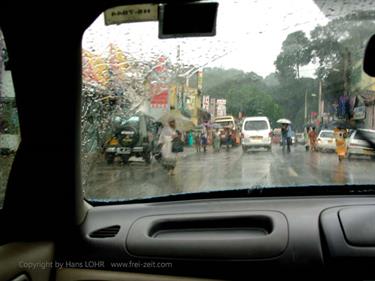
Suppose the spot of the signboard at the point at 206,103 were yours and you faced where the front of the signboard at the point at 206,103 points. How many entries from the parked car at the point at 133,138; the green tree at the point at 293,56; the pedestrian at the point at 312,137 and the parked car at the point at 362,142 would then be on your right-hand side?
1

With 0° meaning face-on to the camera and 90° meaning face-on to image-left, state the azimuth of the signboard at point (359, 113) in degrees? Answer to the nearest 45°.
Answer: approximately 0°

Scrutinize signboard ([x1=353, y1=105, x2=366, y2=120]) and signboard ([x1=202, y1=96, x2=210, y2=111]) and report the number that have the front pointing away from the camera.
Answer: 0
